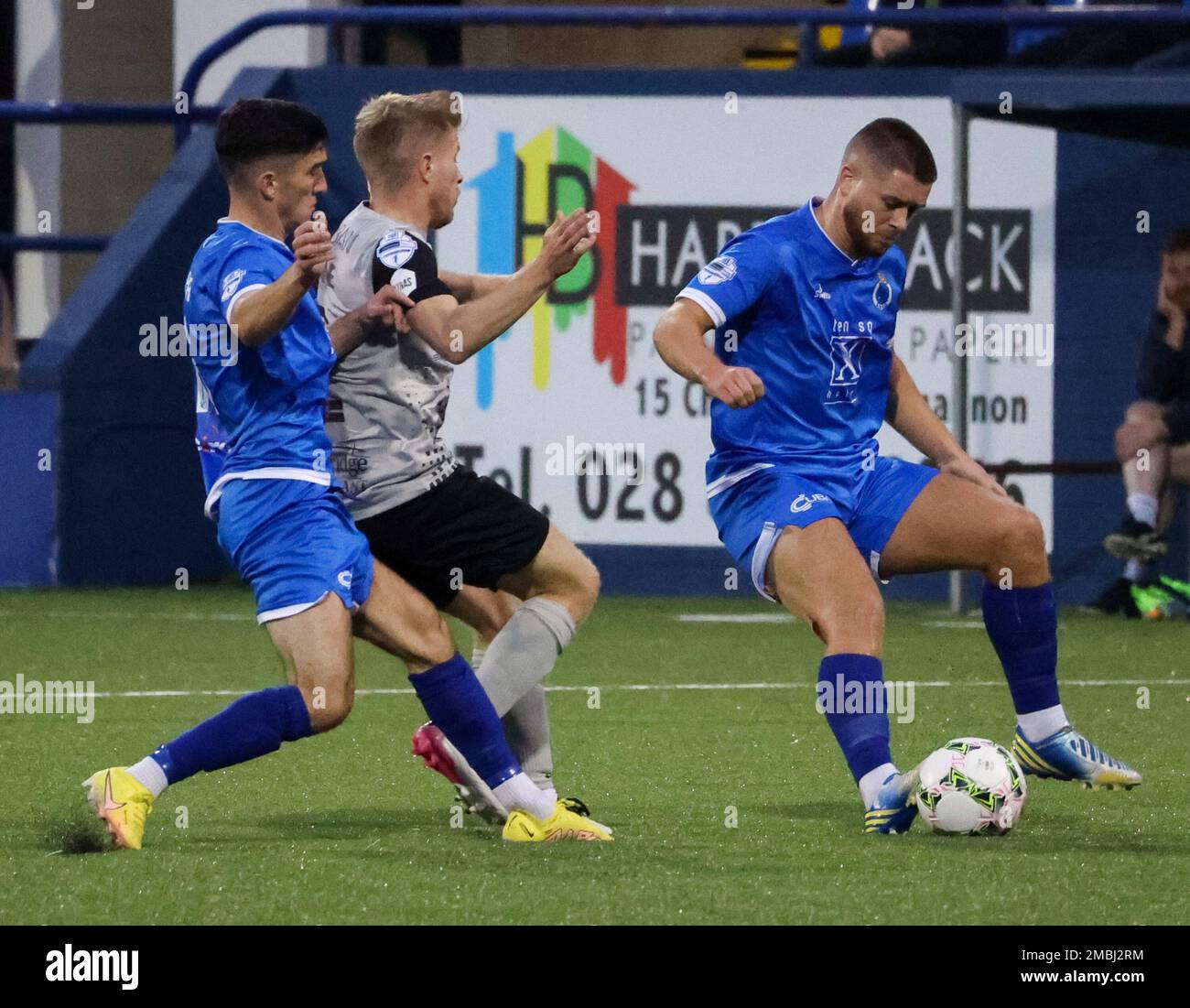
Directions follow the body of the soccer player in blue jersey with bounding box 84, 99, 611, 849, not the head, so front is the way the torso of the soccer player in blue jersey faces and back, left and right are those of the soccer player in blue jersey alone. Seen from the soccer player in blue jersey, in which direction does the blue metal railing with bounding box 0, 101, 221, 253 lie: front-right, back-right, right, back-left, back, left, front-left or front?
left

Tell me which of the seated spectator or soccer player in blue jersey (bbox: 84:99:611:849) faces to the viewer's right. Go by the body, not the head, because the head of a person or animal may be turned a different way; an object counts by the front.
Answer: the soccer player in blue jersey

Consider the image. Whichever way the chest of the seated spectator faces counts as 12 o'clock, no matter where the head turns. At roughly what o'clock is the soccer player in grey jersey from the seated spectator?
The soccer player in grey jersey is roughly at 11 o'clock from the seated spectator.

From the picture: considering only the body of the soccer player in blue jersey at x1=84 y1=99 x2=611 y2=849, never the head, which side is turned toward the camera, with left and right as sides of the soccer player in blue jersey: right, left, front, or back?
right

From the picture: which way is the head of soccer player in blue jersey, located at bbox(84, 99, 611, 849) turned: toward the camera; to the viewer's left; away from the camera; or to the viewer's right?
to the viewer's right

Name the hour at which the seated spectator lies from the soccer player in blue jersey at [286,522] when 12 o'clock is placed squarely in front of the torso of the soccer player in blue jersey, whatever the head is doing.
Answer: The seated spectator is roughly at 10 o'clock from the soccer player in blue jersey.

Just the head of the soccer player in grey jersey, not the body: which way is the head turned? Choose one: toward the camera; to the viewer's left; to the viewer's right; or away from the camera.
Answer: to the viewer's right

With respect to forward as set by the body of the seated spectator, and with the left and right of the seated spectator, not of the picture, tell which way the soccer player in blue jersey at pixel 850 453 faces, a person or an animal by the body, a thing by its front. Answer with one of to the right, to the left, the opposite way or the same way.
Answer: to the left

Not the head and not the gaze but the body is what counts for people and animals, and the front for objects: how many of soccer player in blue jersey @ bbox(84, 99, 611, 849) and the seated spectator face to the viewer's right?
1

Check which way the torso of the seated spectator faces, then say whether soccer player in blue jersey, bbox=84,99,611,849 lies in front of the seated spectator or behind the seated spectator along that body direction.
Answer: in front

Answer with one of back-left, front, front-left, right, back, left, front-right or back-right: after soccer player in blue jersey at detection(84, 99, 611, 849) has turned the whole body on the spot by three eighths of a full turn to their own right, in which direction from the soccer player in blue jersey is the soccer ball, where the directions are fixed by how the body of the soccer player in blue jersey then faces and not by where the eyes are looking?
back-left

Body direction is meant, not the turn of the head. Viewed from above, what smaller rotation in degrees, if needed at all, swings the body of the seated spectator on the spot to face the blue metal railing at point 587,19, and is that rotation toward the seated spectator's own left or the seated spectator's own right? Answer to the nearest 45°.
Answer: approximately 45° to the seated spectator's own right

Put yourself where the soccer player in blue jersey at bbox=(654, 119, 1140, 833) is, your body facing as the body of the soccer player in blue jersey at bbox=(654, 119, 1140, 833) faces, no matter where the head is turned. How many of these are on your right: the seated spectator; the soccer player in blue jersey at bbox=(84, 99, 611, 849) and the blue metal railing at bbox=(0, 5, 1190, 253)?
1

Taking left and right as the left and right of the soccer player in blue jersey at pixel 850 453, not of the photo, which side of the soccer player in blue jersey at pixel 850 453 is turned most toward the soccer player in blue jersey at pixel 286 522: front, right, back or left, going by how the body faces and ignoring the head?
right

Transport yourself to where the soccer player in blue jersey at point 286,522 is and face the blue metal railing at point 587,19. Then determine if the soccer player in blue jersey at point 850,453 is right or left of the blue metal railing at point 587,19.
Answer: right

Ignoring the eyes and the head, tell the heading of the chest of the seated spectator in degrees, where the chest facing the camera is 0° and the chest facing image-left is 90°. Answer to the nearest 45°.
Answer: approximately 45°
